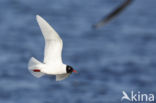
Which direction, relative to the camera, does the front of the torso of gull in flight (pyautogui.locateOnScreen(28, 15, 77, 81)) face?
to the viewer's right
